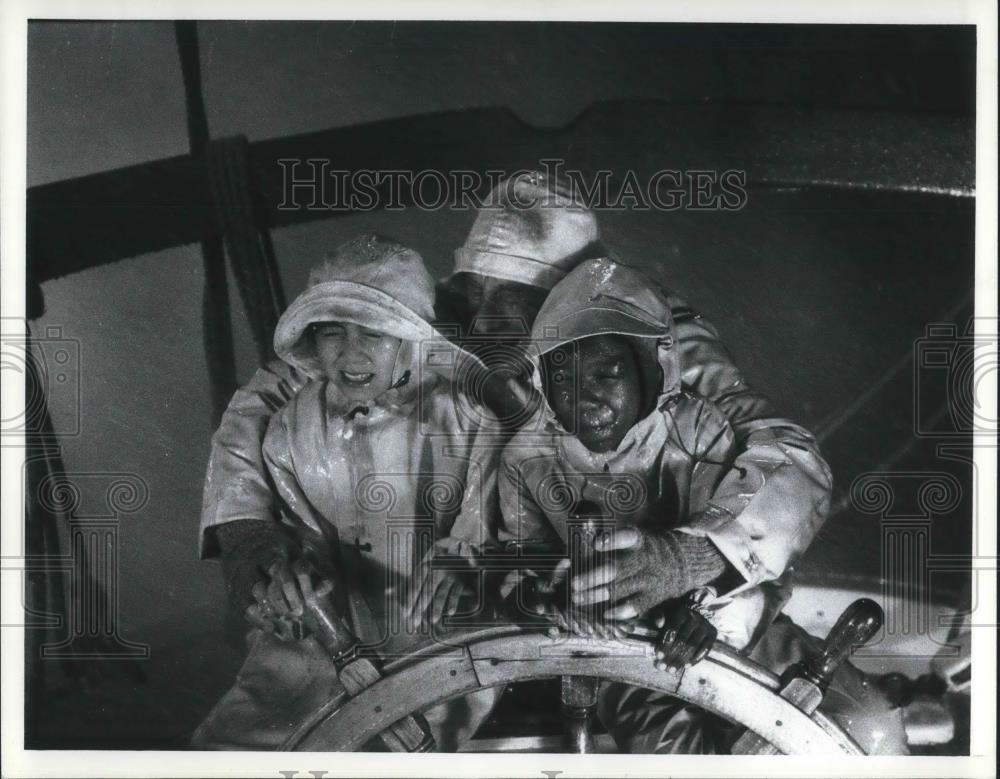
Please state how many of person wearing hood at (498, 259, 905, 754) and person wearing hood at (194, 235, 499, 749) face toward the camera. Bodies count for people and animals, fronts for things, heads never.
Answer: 2

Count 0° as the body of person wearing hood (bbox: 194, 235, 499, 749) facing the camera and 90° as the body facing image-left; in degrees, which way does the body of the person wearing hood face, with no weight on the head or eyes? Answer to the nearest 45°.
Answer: approximately 0°

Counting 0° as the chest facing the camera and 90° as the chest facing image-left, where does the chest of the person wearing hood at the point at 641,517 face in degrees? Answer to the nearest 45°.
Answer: approximately 0°
